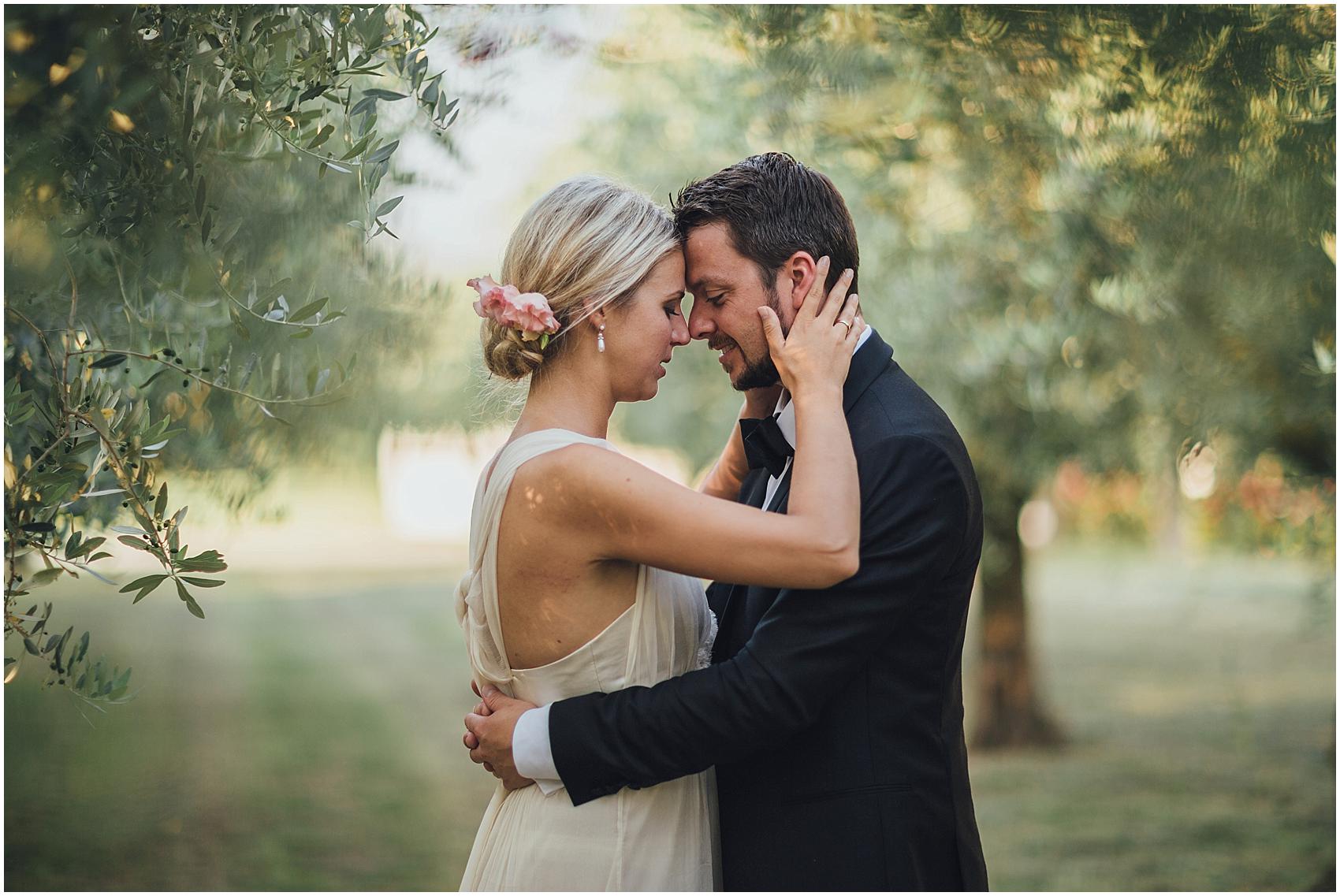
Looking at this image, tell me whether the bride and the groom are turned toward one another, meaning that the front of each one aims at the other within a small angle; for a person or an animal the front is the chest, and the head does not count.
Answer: yes

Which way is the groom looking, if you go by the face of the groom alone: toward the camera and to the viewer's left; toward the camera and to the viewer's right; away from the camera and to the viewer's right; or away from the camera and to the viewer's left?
toward the camera and to the viewer's left

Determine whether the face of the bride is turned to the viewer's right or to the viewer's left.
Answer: to the viewer's right

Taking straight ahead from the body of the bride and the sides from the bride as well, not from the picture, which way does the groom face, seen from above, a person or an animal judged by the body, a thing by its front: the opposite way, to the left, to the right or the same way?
the opposite way

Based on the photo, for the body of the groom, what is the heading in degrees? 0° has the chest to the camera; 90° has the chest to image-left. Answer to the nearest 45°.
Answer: approximately 90°

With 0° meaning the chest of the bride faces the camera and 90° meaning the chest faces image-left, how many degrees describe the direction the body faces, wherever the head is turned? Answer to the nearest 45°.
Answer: approximately 270°
